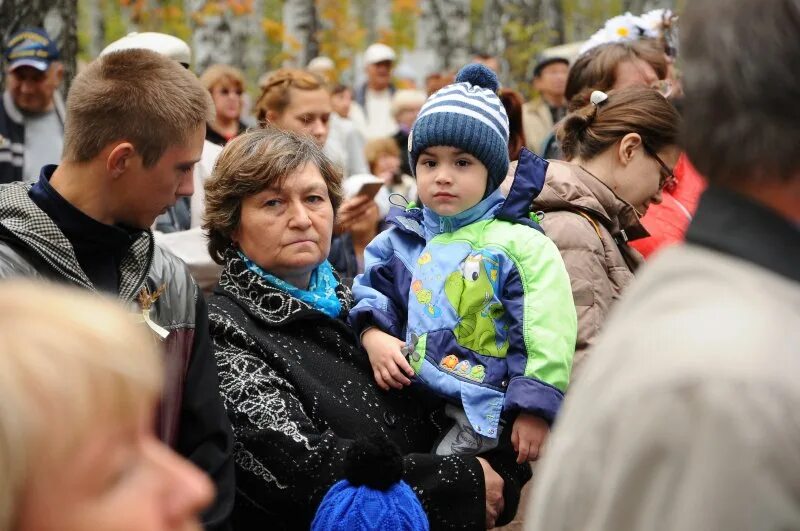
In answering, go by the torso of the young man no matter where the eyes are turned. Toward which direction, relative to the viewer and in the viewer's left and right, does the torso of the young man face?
facing the viewer and to the right of the viewer

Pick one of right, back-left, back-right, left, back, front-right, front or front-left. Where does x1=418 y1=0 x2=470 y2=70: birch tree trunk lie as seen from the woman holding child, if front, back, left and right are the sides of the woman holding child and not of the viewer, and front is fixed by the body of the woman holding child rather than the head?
back-left

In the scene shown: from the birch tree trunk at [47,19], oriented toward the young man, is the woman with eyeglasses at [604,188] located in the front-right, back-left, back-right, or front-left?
front-left

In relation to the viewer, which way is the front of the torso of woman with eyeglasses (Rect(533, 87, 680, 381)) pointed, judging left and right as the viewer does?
facing to the right of the viewer

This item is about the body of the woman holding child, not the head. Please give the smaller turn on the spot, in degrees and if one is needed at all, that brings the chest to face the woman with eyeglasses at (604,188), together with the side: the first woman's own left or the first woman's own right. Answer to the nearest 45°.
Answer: approximately 90° to the first woman's own left

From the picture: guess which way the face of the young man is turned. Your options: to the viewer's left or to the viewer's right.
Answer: to the viewer's right

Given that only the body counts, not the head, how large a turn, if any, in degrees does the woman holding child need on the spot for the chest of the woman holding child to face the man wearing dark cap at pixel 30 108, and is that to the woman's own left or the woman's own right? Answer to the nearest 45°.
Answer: approximately 180°

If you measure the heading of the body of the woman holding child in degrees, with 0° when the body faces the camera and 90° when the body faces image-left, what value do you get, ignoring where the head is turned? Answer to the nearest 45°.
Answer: approximately 315°
